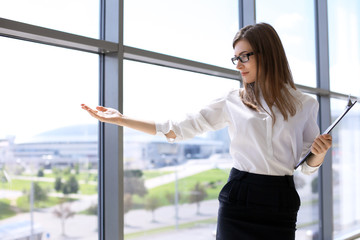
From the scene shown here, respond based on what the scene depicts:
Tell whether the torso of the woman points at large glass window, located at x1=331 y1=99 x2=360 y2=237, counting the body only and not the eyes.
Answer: no

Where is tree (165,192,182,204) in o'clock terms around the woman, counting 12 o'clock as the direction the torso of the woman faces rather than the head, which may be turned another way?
The tree is roughly at 5 o'clock from the woman.

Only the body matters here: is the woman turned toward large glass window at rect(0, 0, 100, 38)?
no

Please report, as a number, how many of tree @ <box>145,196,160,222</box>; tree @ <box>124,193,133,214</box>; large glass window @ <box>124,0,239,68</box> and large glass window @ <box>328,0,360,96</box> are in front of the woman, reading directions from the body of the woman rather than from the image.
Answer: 0

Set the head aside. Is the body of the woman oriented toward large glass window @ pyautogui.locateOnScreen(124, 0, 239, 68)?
no

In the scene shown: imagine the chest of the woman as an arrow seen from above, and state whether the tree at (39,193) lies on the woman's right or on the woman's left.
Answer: on the woman's right

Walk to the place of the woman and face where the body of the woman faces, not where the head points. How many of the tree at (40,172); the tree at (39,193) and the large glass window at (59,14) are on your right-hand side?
3

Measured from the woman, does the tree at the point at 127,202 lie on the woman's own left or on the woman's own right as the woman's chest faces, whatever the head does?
on the woman's own right

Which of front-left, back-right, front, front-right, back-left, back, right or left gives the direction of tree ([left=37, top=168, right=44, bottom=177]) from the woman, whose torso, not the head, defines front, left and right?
right

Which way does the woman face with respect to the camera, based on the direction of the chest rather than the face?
toward the camera

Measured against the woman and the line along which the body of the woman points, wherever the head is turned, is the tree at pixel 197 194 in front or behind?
behind

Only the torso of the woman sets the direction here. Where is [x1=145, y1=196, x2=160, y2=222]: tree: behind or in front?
behind

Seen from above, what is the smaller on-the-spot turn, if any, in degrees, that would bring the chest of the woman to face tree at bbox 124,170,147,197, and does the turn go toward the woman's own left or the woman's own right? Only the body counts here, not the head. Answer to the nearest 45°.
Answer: approximately 135° to the woman's own right

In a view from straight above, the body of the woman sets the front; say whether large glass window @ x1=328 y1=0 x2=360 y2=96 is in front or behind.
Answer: behind

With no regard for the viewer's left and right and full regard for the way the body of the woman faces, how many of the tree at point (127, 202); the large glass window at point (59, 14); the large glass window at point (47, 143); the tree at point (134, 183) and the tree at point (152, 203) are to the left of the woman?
0
